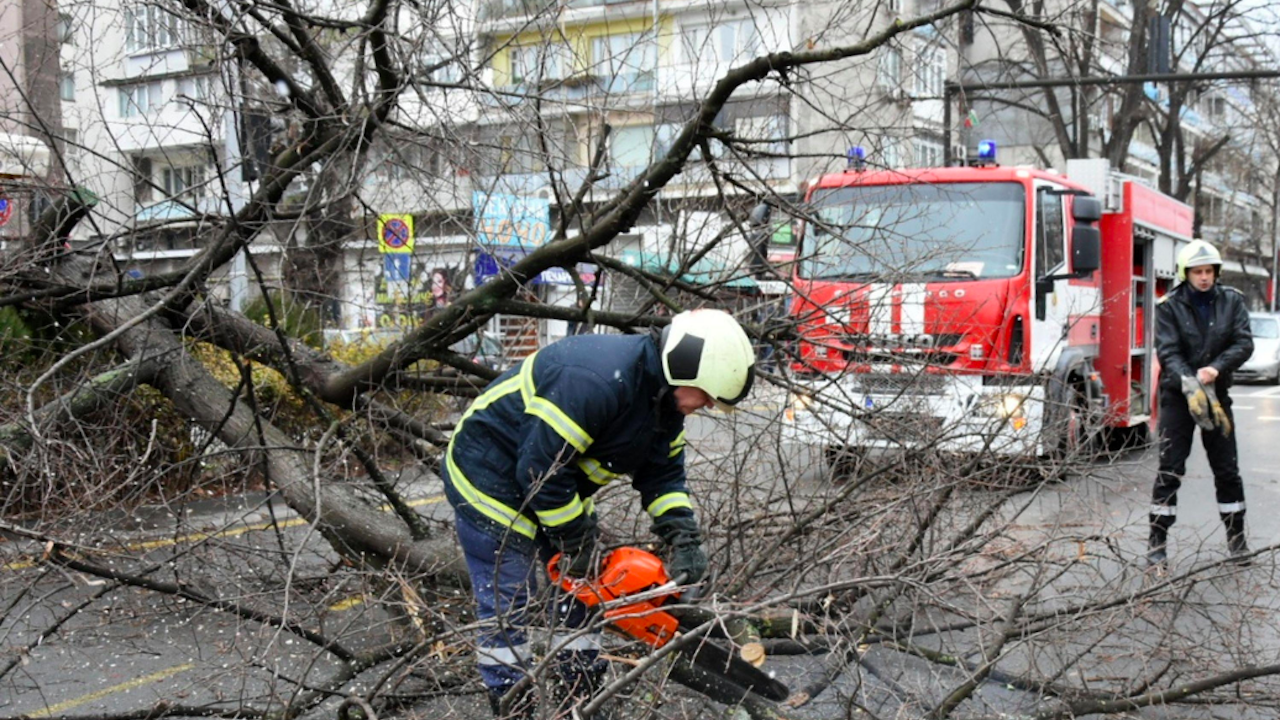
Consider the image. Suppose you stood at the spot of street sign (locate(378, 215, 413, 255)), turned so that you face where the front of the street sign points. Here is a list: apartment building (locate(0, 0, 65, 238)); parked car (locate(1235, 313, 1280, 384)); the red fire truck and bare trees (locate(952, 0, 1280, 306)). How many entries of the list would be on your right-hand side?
1

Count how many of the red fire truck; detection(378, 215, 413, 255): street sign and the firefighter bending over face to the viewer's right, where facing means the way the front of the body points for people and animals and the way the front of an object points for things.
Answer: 1

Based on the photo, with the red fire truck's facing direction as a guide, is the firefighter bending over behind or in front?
in front

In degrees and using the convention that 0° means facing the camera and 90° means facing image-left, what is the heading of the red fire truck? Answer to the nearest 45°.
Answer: approximately 45°

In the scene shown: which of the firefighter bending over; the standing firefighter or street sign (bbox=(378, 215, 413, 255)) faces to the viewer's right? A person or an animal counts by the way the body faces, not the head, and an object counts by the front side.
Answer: the firefighter bending over

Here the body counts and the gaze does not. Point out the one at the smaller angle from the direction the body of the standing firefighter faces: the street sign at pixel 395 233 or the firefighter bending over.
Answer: the firefighter bending over

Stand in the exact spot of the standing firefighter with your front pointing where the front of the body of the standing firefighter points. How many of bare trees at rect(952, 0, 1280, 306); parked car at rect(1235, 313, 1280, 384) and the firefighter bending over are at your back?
2

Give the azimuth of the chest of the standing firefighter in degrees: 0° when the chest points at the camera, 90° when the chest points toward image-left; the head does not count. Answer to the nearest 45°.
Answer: approximately 0°

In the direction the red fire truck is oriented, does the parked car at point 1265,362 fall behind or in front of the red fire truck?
behind

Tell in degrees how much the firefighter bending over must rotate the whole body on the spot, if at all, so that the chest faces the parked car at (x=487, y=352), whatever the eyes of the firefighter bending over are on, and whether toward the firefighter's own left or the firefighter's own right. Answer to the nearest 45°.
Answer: approximately 90° to the firefighter's own left

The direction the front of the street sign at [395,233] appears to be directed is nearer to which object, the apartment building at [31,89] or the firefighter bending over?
the firefighter bending over

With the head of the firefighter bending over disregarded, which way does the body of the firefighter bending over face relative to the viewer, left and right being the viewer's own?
facing to the right of the viewer
